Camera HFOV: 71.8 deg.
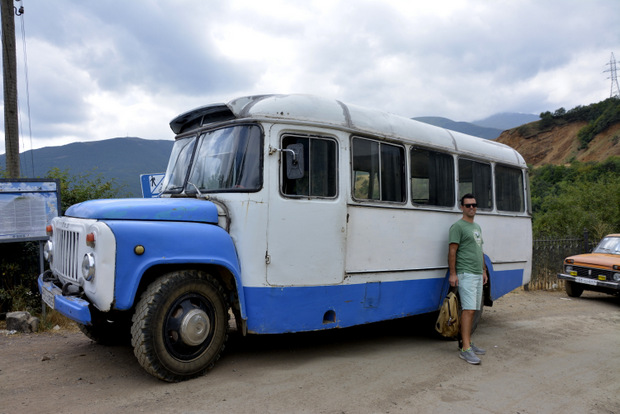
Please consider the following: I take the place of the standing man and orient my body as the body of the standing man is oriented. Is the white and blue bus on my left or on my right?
on my right

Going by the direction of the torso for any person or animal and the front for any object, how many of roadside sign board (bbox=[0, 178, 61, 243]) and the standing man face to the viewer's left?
0

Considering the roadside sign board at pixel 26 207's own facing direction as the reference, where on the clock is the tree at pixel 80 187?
The tree is roughly at 7 o'clock from the roadside sign board.

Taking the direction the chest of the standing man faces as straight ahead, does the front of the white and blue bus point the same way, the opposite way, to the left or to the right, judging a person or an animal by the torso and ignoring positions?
to the right

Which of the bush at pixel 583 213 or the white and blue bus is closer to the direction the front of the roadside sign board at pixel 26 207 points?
the white and blue bus

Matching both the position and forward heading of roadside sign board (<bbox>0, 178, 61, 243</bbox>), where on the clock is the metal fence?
The metal fence is roughly at 9 o'clock from the roadside sign board.

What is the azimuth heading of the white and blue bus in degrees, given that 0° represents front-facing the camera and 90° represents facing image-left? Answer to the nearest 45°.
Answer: approximately 45°
